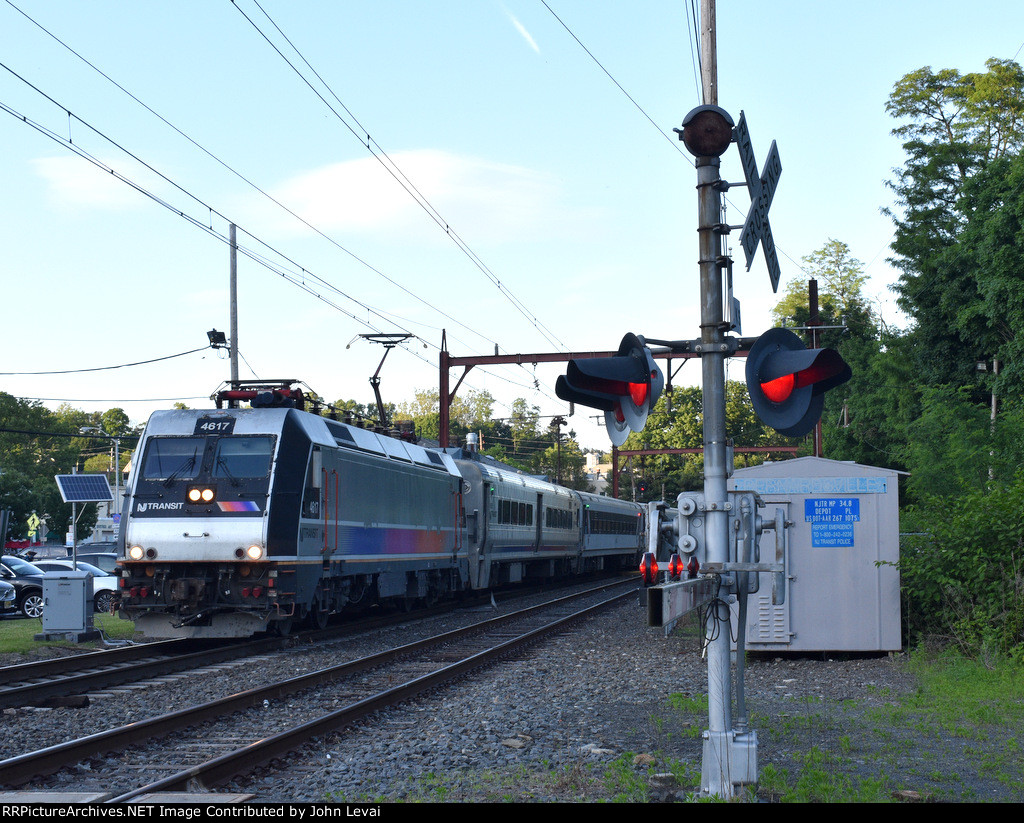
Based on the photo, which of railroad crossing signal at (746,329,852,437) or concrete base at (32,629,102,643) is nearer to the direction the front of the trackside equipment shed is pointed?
the railroad crossing signal

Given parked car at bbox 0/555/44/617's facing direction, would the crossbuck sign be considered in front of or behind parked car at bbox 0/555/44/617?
in front

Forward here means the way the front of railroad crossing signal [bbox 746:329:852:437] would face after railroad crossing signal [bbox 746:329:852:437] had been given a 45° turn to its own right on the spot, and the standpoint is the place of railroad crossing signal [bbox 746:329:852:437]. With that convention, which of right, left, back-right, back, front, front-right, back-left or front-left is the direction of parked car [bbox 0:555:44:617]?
back-right

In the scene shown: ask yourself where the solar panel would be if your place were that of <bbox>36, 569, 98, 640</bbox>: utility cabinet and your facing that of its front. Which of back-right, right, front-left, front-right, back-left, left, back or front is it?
back

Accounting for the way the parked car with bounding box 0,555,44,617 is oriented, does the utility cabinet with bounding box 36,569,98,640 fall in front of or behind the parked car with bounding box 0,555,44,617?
in front

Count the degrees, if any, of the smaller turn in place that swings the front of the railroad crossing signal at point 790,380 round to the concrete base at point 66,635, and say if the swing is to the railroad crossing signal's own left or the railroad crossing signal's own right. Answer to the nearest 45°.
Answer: approximately 180°

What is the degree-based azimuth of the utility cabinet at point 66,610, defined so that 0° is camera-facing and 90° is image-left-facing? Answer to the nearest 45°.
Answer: approximately 0°

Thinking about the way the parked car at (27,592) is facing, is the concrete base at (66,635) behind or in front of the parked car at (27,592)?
in front
